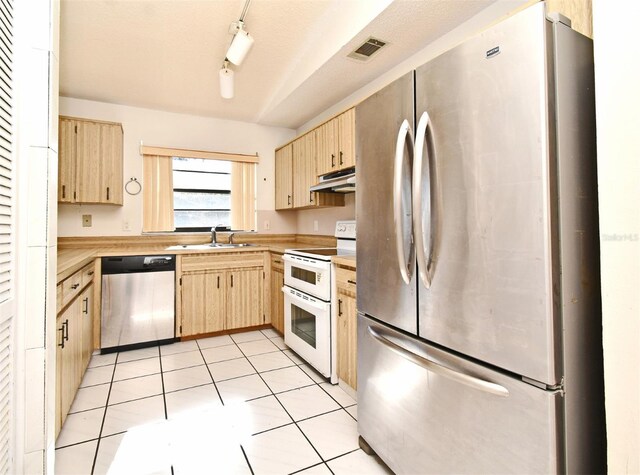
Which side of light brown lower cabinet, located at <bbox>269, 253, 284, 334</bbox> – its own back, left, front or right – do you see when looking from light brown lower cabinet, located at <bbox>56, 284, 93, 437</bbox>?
front

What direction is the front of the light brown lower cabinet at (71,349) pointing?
to the viewer's right

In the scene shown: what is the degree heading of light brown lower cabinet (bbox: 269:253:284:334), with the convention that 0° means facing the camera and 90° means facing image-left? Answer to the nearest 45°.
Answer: approximately 45°

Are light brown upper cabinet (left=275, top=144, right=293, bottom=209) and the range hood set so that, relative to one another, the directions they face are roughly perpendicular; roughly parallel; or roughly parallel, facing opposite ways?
roughly parallel

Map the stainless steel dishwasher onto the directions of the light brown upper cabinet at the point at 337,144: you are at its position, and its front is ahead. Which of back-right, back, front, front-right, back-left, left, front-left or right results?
front-right

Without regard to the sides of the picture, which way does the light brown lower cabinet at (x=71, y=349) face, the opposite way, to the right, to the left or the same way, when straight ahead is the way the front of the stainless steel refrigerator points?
the opposite way

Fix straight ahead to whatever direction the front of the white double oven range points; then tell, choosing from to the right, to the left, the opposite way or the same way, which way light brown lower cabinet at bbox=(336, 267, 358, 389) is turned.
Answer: the same way

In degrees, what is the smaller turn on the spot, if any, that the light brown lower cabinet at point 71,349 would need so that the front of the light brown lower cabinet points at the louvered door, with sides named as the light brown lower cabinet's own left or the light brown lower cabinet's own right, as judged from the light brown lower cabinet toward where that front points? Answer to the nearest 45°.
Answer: approximately 90° to the light brown lower cabinet's own right

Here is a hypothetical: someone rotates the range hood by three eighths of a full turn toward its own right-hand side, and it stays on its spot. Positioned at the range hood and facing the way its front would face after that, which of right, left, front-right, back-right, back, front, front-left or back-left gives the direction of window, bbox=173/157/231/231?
front-left

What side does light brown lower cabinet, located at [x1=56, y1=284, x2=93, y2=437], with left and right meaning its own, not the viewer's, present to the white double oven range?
front

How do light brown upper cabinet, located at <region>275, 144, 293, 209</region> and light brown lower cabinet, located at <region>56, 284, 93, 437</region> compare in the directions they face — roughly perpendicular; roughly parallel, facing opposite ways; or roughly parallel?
roughly parallel, facing opposite ways

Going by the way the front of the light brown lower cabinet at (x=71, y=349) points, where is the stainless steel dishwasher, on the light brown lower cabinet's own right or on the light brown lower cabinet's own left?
on the light brown lower cabinet's own left

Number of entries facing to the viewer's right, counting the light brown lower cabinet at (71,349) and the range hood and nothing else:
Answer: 1

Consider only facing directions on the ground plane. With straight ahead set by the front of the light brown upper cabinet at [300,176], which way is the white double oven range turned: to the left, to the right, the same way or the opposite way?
the same way

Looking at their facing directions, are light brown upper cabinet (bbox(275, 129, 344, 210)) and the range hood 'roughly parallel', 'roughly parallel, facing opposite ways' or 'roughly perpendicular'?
roughly parallel

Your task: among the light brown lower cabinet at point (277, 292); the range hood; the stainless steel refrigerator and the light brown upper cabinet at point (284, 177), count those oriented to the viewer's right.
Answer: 0
